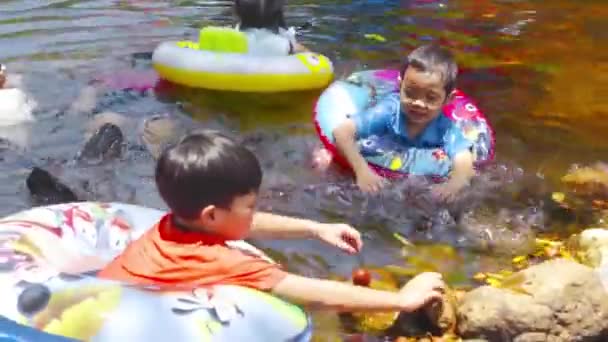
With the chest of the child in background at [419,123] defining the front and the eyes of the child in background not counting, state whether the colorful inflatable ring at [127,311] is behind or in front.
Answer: in front

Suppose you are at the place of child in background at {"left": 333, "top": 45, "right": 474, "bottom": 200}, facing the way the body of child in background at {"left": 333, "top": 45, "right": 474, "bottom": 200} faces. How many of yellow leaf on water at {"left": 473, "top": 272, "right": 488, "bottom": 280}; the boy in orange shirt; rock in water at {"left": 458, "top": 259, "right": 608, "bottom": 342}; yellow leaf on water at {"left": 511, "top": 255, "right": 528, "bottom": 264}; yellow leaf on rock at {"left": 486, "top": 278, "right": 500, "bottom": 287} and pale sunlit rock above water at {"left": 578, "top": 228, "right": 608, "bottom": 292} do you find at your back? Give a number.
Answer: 0

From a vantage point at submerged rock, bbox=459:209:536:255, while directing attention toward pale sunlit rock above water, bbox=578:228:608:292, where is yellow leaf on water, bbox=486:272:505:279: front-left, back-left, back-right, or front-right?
front-right

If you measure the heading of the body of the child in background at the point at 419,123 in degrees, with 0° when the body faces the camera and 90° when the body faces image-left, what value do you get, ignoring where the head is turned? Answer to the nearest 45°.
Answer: approximately 0°

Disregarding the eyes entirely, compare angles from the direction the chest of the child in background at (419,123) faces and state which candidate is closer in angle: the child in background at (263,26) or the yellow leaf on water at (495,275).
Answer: the yellow leaf on water

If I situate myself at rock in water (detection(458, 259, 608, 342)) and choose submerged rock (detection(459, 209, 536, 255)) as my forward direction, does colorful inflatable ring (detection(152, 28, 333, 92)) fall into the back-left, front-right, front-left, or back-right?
front-left

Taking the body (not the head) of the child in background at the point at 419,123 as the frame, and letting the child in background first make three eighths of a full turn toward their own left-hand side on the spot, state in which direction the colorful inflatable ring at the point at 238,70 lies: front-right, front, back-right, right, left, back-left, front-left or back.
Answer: left

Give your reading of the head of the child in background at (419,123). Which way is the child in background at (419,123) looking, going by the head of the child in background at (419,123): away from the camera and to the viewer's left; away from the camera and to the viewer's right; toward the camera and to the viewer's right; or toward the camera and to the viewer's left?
toward the camera and to the viewer's left

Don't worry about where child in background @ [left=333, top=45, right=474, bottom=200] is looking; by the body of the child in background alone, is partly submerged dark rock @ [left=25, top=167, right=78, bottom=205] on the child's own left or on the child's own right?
on the child's own right

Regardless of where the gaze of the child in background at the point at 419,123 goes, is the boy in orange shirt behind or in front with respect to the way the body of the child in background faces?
in front

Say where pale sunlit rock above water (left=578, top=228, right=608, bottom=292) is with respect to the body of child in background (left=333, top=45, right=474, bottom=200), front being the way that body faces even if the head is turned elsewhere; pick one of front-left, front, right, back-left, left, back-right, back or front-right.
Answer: front-left

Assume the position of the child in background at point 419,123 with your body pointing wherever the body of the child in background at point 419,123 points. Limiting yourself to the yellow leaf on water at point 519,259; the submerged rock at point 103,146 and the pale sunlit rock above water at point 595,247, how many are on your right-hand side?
1

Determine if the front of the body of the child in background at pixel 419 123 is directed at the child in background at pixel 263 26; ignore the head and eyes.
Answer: no

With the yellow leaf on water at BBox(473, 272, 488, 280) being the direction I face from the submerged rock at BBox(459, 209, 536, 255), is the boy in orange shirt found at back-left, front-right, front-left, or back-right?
front-right

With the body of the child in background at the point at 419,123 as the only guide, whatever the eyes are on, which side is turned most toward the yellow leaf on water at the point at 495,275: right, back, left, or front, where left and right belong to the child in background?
front

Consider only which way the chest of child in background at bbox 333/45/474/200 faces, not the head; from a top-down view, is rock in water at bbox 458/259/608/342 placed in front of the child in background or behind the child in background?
in front

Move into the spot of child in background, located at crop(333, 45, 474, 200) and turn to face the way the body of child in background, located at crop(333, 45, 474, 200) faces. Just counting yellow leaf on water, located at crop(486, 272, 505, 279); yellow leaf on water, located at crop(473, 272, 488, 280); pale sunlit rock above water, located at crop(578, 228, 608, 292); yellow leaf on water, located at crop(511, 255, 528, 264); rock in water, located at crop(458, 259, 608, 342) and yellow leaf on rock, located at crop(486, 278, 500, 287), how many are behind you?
0

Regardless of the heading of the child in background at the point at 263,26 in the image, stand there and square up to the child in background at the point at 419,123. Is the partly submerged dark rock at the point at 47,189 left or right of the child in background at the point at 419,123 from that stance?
right
